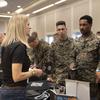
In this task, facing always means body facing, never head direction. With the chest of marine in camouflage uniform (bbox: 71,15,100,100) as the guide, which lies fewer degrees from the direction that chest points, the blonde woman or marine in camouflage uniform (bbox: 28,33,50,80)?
the blonde woman

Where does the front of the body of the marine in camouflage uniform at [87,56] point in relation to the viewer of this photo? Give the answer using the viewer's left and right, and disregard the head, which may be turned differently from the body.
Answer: facing the viewer and to the left of the viewer

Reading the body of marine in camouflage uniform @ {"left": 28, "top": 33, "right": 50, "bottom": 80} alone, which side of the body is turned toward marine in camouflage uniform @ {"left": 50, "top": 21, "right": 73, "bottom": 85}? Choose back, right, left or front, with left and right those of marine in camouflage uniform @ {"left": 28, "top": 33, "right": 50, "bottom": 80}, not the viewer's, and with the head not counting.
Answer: left

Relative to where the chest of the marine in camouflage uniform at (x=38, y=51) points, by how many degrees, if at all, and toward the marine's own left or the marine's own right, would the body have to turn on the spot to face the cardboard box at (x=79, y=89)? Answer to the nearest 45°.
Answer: approximately 45° to the marine's own left

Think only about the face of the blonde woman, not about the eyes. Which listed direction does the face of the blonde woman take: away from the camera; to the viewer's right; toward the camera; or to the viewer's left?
to the viewer's right

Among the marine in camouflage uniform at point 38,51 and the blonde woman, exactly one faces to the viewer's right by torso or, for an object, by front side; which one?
the blonde woman

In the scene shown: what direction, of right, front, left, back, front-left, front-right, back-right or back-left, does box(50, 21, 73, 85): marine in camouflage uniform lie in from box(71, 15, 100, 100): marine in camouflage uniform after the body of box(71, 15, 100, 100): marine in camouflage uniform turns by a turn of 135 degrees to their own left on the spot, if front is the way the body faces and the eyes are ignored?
back-left

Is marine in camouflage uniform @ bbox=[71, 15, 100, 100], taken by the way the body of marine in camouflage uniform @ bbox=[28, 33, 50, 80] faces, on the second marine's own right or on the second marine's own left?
on the second marine's own left

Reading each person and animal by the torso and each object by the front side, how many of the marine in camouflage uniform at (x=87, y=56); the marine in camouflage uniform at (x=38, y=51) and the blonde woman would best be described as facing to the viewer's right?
1

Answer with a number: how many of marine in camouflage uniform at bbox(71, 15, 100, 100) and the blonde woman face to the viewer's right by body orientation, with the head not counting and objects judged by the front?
1

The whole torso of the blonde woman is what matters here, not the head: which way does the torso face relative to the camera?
to the viewer's right
